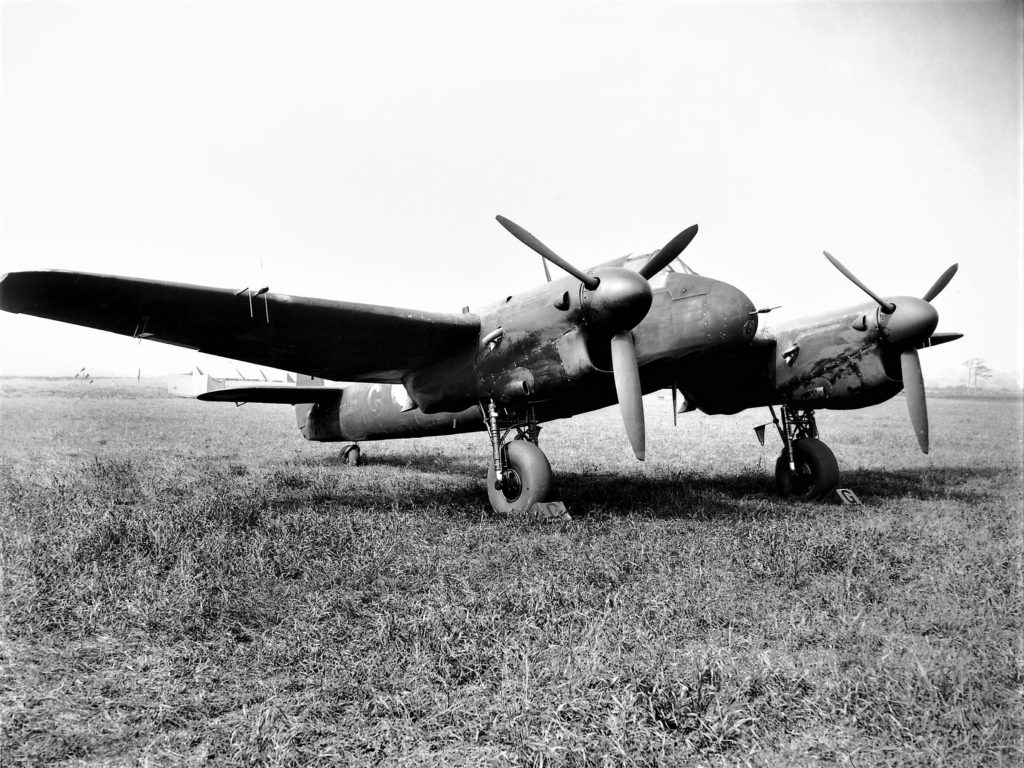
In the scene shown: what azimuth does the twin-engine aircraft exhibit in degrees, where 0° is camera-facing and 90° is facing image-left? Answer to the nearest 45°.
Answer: approximately 315°
